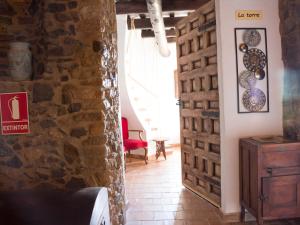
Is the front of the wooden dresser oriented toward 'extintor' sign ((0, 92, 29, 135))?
no

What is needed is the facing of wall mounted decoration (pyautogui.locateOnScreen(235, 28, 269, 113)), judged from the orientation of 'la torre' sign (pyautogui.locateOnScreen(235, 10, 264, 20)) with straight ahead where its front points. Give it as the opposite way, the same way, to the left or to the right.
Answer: the same way

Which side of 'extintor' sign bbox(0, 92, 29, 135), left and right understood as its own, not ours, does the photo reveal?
front

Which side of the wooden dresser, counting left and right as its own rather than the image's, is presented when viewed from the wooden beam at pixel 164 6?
back

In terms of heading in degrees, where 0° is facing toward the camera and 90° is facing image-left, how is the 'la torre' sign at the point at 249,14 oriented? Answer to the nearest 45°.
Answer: approximately 0°

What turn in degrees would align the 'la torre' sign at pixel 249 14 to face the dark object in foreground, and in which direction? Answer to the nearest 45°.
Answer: approximately 45° to its right

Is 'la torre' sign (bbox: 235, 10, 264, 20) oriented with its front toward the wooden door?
no

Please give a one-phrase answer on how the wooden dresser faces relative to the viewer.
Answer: facing the viewer and to the right of the viewer

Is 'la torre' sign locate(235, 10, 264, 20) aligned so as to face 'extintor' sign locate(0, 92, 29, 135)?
no

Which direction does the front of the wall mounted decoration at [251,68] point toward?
toward the camera

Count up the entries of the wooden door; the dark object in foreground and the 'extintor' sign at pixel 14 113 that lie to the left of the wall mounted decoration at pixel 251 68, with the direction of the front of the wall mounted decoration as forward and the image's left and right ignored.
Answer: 0

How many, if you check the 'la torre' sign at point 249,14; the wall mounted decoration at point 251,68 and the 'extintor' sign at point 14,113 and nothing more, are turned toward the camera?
3
